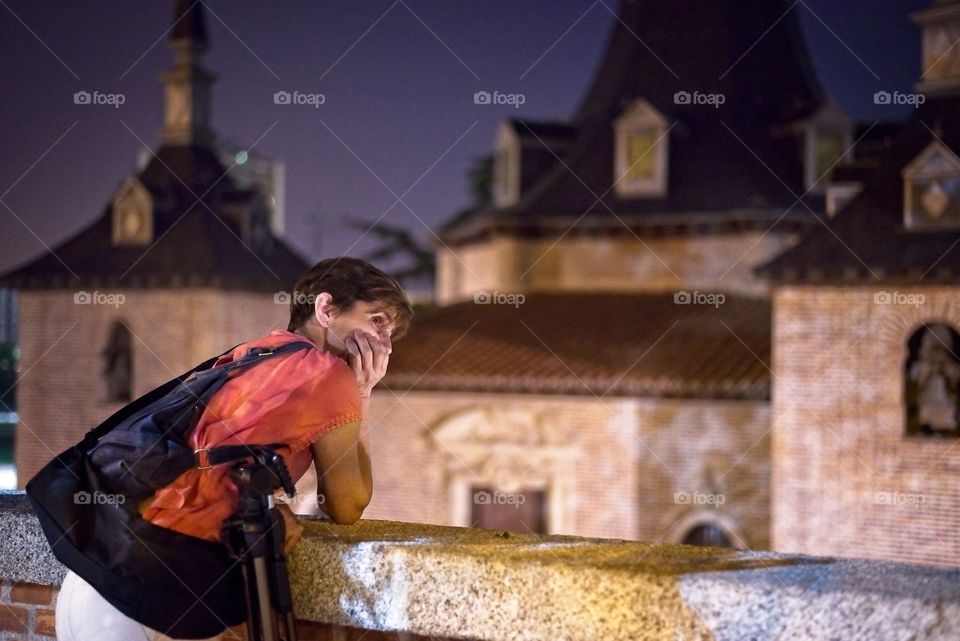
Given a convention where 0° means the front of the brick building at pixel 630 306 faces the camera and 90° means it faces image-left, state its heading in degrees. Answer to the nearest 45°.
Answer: approximately 0°

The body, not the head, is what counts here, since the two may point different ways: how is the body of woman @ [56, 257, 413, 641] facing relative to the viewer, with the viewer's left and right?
facing to the right of the viewer

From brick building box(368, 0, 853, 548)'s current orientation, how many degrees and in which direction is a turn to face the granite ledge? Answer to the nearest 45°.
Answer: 0° — it already faces it

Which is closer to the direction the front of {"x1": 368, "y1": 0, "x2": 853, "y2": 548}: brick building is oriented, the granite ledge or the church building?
the granite ledge

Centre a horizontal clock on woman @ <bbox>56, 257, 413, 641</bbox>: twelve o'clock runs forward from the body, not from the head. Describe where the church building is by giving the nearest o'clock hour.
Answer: The church building is roughly at 9 o'clock from the woman.

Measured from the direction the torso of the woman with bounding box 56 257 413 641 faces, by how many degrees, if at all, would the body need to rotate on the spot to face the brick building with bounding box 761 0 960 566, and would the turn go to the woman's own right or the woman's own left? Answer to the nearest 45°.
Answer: approximately 45° to the woman's own left

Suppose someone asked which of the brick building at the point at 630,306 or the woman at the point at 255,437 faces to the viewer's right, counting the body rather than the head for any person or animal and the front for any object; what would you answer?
the woman

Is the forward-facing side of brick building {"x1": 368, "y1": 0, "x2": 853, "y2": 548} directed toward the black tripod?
yes

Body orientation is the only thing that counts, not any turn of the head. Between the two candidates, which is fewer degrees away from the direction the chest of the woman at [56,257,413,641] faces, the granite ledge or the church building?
the granite ledge

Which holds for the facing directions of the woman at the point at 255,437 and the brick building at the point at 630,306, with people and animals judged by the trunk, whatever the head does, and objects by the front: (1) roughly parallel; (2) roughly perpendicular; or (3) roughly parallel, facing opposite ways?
roughly perpendicular

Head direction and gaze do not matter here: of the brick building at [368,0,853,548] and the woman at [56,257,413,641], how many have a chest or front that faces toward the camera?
1

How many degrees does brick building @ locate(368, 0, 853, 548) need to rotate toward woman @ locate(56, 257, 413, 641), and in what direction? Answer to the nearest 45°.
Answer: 0° — it already faces them
